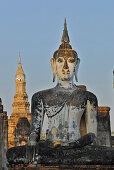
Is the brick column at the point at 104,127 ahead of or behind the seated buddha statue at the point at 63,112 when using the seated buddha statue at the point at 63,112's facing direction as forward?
behind

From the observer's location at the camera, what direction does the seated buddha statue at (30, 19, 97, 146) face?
facing the viewer
